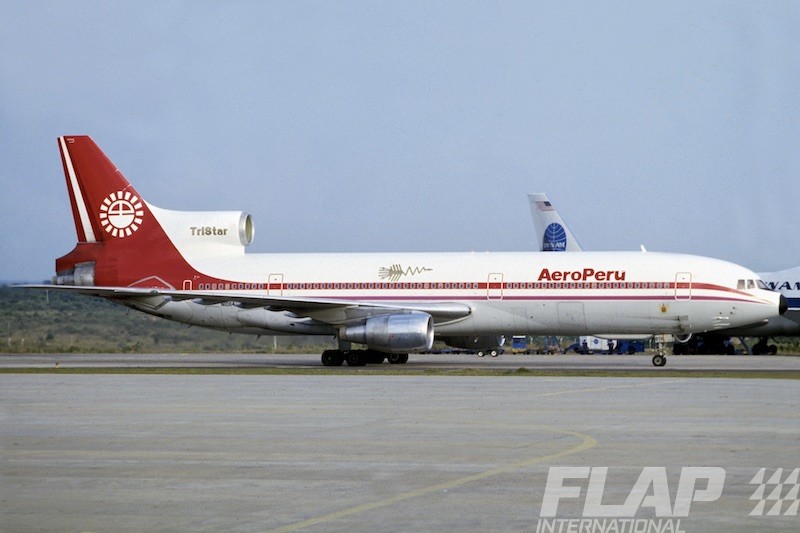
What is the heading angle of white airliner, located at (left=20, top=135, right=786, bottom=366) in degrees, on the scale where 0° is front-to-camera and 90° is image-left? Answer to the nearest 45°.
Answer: approximately 270°
